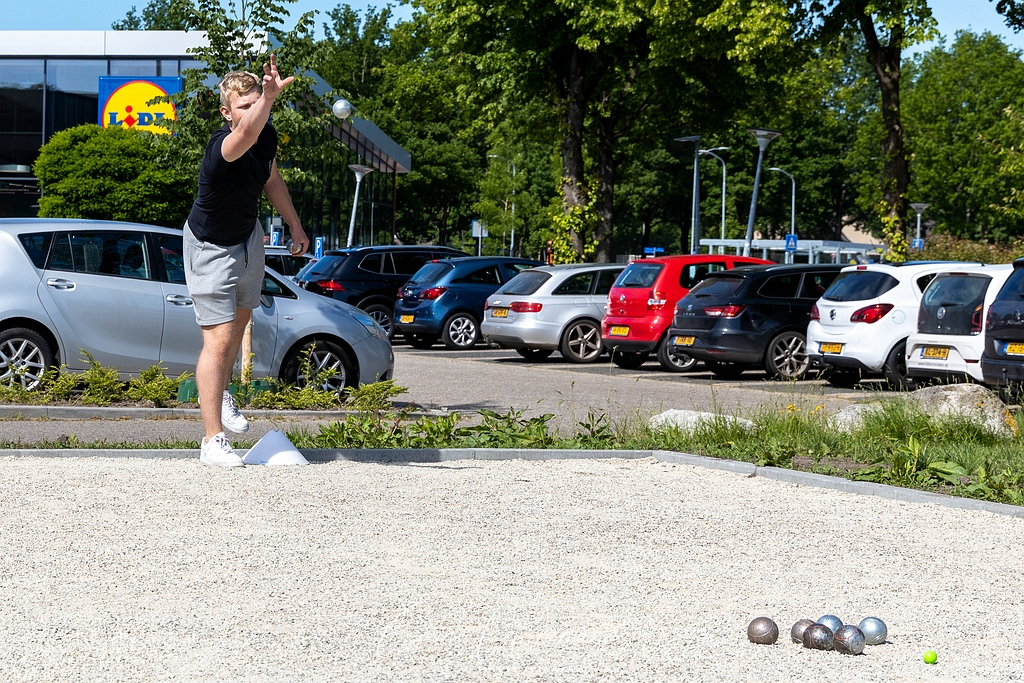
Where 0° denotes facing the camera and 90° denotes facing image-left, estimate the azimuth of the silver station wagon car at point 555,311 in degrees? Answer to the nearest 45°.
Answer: approximately 225°

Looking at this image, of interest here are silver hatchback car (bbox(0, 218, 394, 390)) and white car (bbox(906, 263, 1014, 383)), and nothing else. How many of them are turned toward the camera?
0

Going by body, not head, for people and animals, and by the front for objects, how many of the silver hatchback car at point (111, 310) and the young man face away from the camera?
0

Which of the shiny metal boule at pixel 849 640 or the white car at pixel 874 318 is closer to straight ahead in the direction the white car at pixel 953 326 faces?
the white car

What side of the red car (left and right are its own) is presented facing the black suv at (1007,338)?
right

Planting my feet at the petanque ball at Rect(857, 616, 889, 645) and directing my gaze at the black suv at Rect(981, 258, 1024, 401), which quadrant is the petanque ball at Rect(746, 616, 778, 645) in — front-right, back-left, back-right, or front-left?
back-left

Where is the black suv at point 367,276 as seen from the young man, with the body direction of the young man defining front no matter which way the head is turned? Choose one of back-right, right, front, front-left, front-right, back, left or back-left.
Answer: back-left

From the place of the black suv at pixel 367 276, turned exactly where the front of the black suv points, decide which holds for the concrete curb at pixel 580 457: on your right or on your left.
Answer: on your right

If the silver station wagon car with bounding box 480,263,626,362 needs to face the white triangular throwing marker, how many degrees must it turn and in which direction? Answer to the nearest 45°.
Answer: approximately 135° to its right

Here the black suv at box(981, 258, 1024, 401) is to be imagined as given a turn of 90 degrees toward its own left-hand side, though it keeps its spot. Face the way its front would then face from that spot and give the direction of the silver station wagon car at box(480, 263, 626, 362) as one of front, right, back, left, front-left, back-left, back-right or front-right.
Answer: front

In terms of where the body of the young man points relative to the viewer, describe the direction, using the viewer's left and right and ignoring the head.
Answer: facing the viewer and to the right of the viewer

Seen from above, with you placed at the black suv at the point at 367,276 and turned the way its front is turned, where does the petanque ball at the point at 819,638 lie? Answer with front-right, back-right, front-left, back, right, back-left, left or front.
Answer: back-right

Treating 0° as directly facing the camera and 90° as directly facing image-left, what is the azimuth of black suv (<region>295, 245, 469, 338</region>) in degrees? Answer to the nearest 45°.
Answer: approximately 225°
